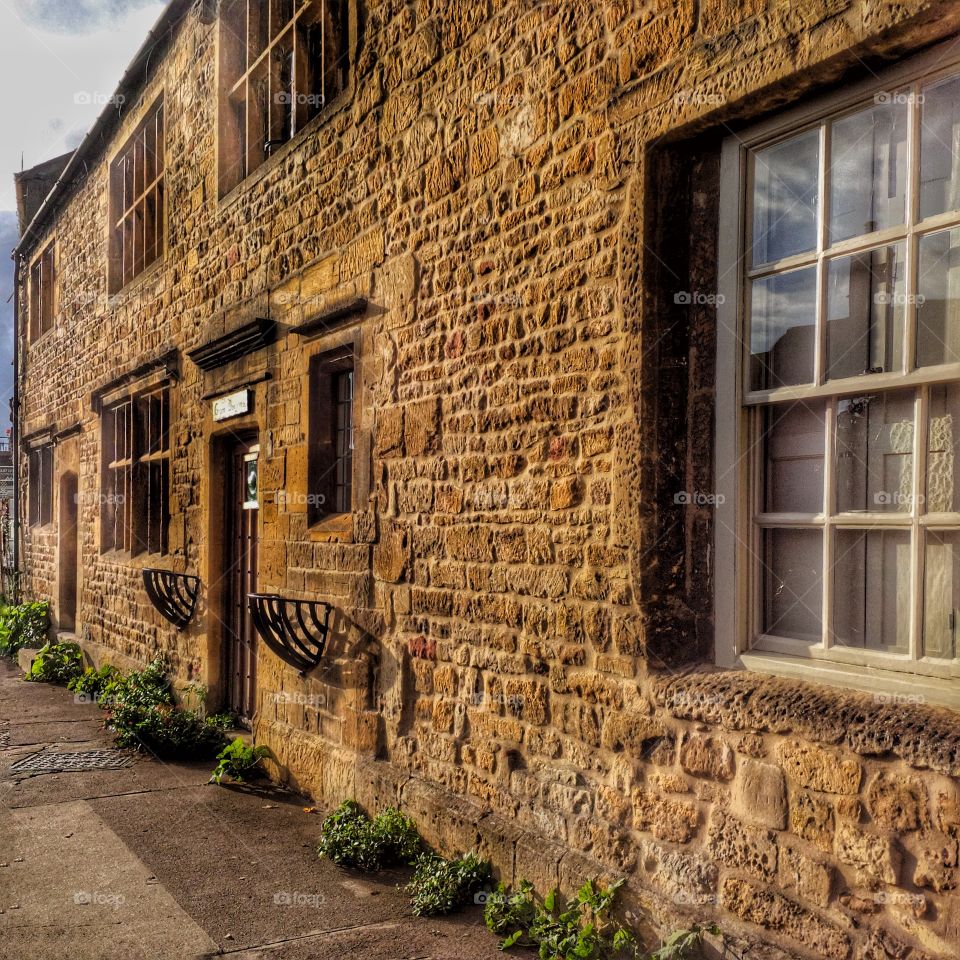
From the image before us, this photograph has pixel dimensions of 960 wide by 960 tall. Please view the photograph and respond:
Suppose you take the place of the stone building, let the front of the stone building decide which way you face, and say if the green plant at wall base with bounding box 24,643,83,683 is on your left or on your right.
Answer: on your right

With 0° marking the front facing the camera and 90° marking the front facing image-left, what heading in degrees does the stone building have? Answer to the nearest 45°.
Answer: approximately 45°
